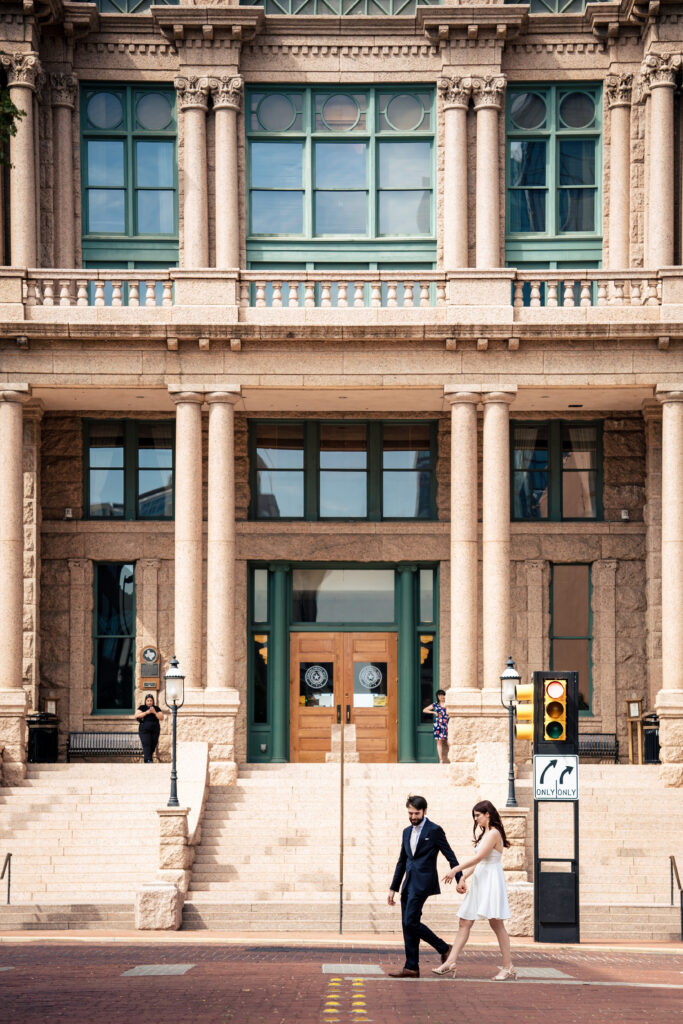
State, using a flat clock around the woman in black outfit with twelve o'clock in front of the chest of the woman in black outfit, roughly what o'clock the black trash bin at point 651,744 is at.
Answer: The black trash bin is roughly at 9 o'clock from the woman in black outfit.

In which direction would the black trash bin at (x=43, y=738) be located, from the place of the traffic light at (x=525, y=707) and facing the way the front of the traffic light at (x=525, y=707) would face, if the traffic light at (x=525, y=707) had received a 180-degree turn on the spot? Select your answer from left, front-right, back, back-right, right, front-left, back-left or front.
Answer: back-left

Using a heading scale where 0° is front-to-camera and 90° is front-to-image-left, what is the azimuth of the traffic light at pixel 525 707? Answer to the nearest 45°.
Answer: approximately 90°

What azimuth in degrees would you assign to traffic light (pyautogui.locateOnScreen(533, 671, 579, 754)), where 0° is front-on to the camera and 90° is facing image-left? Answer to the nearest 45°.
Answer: approximately 0°

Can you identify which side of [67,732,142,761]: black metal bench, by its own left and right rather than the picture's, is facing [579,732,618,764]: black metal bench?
left
